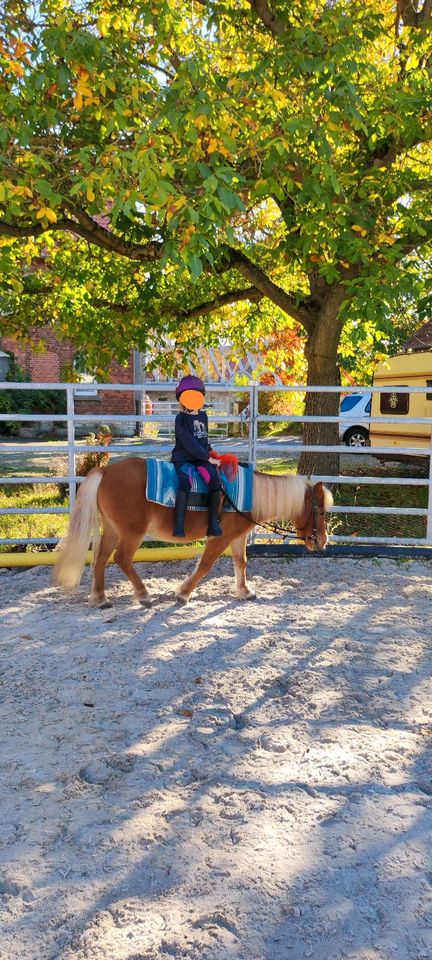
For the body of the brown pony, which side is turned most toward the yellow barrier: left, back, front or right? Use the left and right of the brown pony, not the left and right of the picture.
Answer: left

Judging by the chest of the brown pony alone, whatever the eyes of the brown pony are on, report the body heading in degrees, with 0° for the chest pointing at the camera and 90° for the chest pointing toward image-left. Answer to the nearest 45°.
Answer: approximately 270°

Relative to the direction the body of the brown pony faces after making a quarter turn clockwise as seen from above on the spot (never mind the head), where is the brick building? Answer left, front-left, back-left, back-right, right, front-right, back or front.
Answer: back
